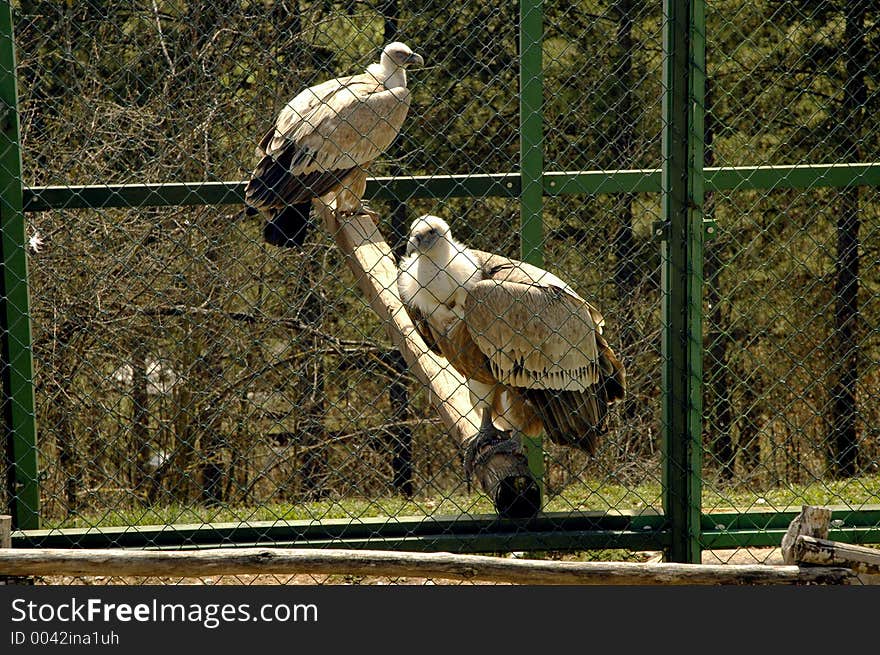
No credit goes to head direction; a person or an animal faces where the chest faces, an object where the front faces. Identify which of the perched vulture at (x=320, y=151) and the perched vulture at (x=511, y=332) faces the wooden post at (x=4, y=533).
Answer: the perched vulture at (x=511, y=332)

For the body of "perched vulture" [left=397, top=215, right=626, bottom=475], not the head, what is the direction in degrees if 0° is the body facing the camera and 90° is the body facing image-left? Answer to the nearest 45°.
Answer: approximately 45°

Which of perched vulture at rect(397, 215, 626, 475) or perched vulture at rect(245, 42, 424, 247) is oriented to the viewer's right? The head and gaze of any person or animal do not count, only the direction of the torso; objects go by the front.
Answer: perched vulture at rect(245, 42, 424, 247)

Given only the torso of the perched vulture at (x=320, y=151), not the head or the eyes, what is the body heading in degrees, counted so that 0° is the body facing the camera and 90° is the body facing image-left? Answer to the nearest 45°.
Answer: approximately 270°

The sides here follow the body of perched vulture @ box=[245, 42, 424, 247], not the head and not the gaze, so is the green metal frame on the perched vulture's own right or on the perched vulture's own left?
on the perched vulture's own right

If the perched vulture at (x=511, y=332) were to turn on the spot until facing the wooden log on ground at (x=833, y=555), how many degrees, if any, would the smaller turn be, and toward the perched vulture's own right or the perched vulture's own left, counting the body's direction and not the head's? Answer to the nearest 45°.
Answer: approximately 90° to the perched vulture's own left

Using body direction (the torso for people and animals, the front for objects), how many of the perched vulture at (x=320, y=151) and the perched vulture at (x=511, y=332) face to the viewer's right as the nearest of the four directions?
1

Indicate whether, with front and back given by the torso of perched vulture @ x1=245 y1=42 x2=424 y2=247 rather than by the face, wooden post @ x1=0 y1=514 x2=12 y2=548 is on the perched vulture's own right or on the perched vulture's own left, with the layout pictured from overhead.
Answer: on the perched vulture's own right

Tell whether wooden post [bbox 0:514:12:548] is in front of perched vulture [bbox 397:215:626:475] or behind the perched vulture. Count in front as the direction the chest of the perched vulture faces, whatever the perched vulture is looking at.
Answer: in front

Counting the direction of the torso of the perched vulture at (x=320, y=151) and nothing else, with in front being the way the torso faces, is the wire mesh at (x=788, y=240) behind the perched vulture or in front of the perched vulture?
in front
